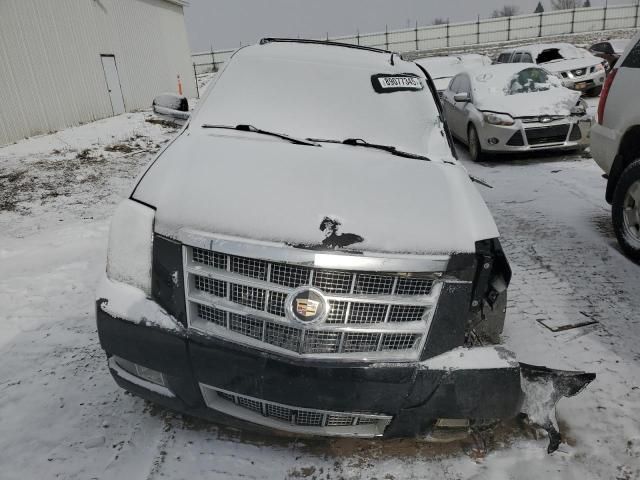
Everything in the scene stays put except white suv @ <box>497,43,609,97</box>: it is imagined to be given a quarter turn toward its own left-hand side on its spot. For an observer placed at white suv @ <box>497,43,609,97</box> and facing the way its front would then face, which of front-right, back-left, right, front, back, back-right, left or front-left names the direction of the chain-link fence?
front-left

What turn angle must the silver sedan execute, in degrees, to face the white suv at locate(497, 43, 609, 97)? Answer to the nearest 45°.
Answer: approximately 135° to its left

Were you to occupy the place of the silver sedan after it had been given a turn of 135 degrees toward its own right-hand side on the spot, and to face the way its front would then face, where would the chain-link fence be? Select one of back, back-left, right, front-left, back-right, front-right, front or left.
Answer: right

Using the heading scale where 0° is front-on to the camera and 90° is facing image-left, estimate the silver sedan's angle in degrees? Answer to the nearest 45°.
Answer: approximately 315°

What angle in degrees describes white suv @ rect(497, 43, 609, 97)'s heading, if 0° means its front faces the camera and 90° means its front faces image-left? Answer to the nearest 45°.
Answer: approximately 315°
